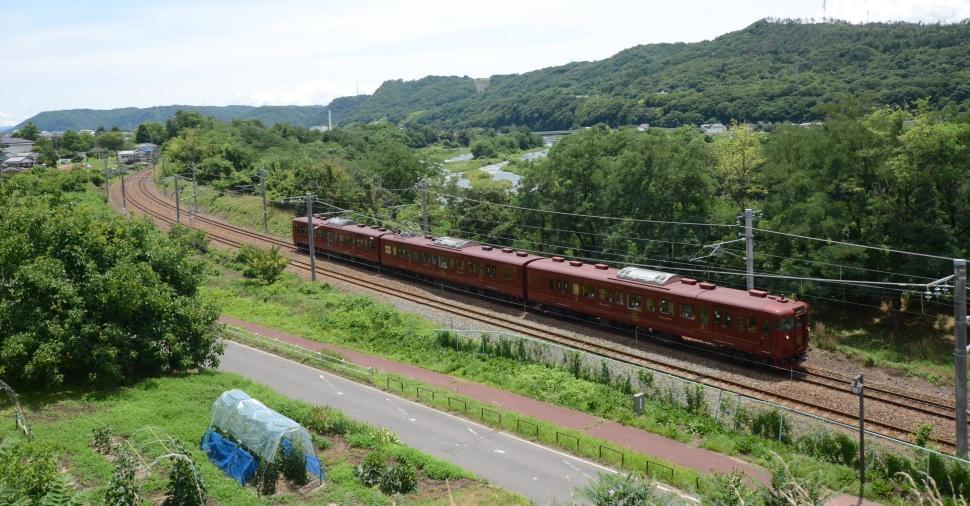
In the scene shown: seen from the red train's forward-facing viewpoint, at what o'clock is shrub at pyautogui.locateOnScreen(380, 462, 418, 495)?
The shrub is roughly at 2 o'clock from the red train.

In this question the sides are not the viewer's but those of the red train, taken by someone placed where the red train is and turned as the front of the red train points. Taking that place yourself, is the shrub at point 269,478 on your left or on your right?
on your right

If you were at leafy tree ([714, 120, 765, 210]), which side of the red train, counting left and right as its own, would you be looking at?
left

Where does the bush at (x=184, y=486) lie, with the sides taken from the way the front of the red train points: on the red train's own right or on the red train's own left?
on the red train's own right

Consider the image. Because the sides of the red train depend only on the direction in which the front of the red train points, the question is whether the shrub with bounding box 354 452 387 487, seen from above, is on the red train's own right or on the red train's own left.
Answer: on the red train's own right

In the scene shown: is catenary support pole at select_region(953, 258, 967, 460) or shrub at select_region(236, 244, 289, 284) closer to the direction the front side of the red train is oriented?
the catenary support pole

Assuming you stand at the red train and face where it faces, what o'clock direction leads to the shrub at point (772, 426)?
The shrub is roughly at 1 o'clock from the red train.

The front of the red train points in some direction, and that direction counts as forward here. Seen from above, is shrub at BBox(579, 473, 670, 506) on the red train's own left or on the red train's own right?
on the red train's own right

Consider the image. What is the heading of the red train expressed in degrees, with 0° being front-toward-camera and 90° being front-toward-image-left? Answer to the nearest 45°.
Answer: approximately 315°

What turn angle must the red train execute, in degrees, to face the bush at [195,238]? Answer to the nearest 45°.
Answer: approximately 180°
